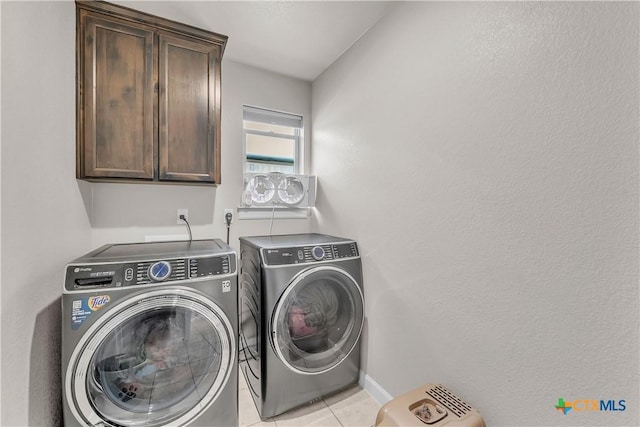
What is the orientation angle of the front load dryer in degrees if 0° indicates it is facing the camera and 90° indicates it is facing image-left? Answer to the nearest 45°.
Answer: approximately 315°

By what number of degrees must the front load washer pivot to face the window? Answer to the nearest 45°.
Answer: approximately 135° to its left

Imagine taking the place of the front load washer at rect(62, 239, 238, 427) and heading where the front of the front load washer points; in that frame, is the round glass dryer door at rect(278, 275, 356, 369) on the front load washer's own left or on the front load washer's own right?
on the front load washer's own left

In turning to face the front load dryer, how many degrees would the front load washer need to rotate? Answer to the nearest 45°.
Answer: approximately 90° to its left

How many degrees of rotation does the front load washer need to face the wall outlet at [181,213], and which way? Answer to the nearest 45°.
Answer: approximately 180°

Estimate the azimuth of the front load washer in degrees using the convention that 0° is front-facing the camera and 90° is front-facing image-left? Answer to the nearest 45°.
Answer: approximately 0°

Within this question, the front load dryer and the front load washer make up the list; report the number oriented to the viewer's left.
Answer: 0
